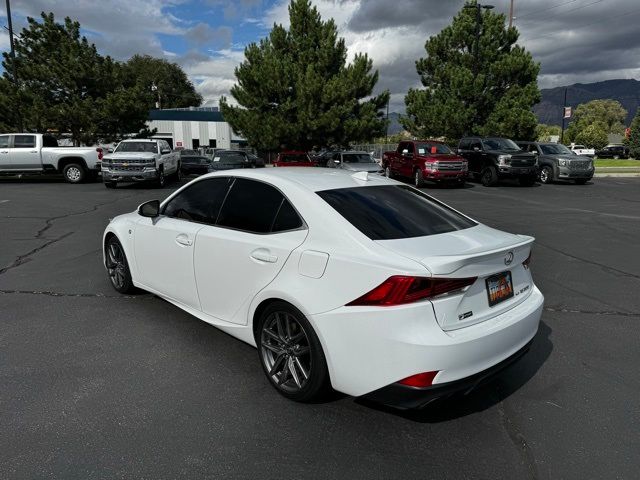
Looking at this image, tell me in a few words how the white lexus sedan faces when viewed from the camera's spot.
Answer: facing away from the viewer and to the left of the viewer

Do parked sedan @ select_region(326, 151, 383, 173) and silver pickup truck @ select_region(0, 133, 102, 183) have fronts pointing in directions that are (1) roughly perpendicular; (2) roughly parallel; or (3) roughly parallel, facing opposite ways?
roughly perpendicular

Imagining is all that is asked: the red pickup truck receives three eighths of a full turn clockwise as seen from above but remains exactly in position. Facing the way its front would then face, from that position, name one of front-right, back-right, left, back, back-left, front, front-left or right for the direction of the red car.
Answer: front

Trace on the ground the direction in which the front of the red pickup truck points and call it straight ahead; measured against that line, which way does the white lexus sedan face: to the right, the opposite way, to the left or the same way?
the opposite way

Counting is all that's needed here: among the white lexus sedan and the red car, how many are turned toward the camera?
1

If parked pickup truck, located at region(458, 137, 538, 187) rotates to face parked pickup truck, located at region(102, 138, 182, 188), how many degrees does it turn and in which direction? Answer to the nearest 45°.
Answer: approximately 90° to its right

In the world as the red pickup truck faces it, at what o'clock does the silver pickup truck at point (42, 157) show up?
The silver pickup truck is roughly at 4 o'clock from the red pickup truck.

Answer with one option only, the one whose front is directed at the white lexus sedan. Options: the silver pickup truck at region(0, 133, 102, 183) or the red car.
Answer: the red car
